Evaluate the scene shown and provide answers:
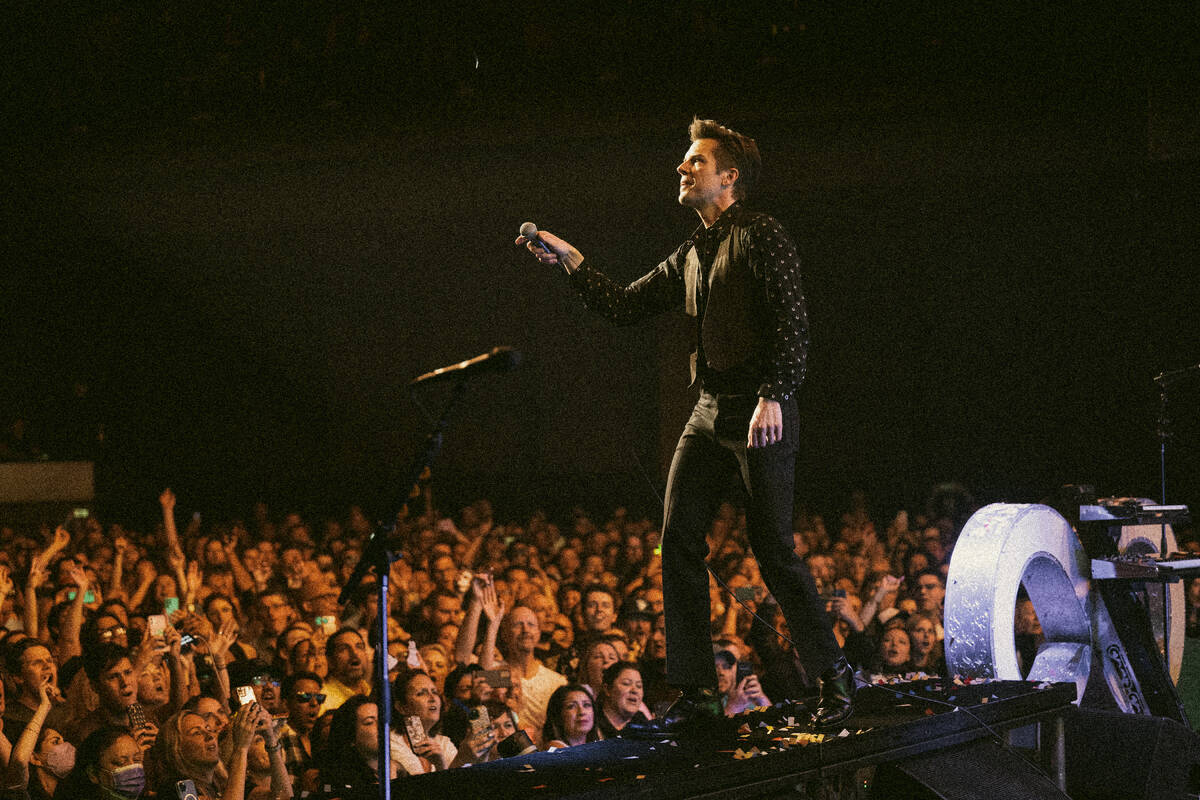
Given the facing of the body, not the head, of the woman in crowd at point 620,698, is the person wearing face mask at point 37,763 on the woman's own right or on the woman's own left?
on the woman's own right

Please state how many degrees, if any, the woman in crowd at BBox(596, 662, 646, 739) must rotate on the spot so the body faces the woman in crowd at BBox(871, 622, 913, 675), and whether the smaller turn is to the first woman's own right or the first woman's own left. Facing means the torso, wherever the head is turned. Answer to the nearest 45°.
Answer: approximately 90° to the first woman's own left

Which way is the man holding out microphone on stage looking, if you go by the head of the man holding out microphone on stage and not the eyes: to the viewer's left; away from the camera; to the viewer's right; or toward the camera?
to the viewer's left

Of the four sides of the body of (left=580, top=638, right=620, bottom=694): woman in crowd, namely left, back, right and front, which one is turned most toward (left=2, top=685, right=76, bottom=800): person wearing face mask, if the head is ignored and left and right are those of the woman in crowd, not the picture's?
right

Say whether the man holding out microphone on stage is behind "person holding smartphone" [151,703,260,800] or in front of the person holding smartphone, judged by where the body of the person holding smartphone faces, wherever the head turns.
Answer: in front

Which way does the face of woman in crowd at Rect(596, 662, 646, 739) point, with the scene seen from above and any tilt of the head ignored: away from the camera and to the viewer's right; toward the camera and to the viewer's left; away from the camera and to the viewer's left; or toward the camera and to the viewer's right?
toward the camera and to the viewer's right

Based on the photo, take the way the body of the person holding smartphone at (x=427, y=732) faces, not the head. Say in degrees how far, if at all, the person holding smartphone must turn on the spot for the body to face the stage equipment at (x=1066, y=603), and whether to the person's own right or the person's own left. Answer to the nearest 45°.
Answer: approximately 45° to the person's own left

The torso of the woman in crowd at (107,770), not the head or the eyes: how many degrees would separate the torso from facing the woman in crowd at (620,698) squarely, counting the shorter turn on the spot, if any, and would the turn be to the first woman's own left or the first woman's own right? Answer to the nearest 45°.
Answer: approximately 45° to the first woman's own left

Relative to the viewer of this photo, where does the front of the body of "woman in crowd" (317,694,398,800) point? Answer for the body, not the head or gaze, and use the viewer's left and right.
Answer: facing the viewer and to the right of the viewer

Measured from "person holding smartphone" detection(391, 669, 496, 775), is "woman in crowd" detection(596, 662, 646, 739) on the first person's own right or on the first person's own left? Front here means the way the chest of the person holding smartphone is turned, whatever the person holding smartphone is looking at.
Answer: on the first person's own left

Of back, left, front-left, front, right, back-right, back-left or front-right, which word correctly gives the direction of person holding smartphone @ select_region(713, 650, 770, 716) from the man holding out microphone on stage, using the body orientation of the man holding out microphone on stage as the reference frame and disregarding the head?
back-right
